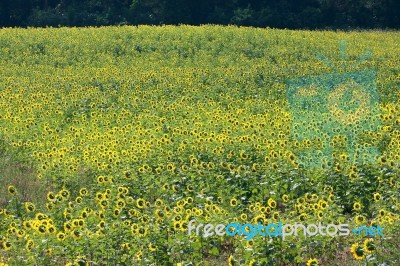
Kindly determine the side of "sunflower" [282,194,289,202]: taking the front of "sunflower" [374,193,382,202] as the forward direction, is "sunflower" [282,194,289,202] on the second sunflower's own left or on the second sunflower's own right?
on the second sunflower's own right

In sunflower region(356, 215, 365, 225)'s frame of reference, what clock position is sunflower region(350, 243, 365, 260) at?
sunflower region(350, 243, 365, 260) is roughly at 12 o'clock from sunflower region(356, 215, 365, 225).

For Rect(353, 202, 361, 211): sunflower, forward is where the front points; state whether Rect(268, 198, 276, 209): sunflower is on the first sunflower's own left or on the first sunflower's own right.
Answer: on the first sunflower's own right

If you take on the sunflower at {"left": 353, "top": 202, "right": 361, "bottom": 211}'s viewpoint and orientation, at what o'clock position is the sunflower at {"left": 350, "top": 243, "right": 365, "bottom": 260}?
the sunflower at {"left": 350, "top": 243, "right": 365, "bottom": 260} is roughly at 12 o'clock from the sunflower at {"left": 353, "top": 202, "right": 361, "bottom": 211}.

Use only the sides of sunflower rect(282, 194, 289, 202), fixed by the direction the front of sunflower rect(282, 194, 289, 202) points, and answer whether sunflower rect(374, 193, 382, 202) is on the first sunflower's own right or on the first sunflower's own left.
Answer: on the first sunflower's own left

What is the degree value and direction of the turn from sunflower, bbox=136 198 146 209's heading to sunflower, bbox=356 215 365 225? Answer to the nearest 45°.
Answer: approximately 45° to its left

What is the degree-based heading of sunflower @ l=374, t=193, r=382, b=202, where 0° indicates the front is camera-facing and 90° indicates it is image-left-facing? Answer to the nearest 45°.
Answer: approximately 0°

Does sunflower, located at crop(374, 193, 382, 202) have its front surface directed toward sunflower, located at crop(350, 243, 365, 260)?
yes

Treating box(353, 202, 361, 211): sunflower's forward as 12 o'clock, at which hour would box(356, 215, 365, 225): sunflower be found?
box(356, 215, 365, 225): sunflower is roughly at 12 o'clock from box(353, 202, 361, 211): sunflower.
